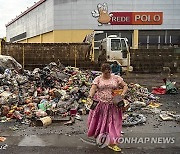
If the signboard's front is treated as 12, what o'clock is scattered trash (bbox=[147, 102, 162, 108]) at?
The scattered trash is roughly at 12 o'clock from the signboard.

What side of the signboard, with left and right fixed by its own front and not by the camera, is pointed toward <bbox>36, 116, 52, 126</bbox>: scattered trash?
front

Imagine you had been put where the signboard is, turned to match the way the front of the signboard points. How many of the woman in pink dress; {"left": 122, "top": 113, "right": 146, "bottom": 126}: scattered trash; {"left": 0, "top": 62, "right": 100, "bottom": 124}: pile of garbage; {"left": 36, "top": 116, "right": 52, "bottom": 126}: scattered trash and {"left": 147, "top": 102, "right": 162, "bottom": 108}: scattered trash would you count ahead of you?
5

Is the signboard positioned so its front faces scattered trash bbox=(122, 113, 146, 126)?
yes

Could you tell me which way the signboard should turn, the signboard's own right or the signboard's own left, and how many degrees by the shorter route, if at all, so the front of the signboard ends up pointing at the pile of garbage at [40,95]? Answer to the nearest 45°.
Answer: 0° — it already faces it

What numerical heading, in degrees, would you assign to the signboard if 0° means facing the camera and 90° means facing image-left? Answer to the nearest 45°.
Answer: approximately 0°

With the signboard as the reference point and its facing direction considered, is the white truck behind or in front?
in front

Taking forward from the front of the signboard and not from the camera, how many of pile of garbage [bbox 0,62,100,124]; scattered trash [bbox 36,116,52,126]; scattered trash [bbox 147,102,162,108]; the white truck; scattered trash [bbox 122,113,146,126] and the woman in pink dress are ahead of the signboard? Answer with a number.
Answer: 6

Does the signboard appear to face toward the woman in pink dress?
yes

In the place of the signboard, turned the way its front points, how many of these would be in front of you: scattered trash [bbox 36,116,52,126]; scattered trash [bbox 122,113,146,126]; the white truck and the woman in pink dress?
4
